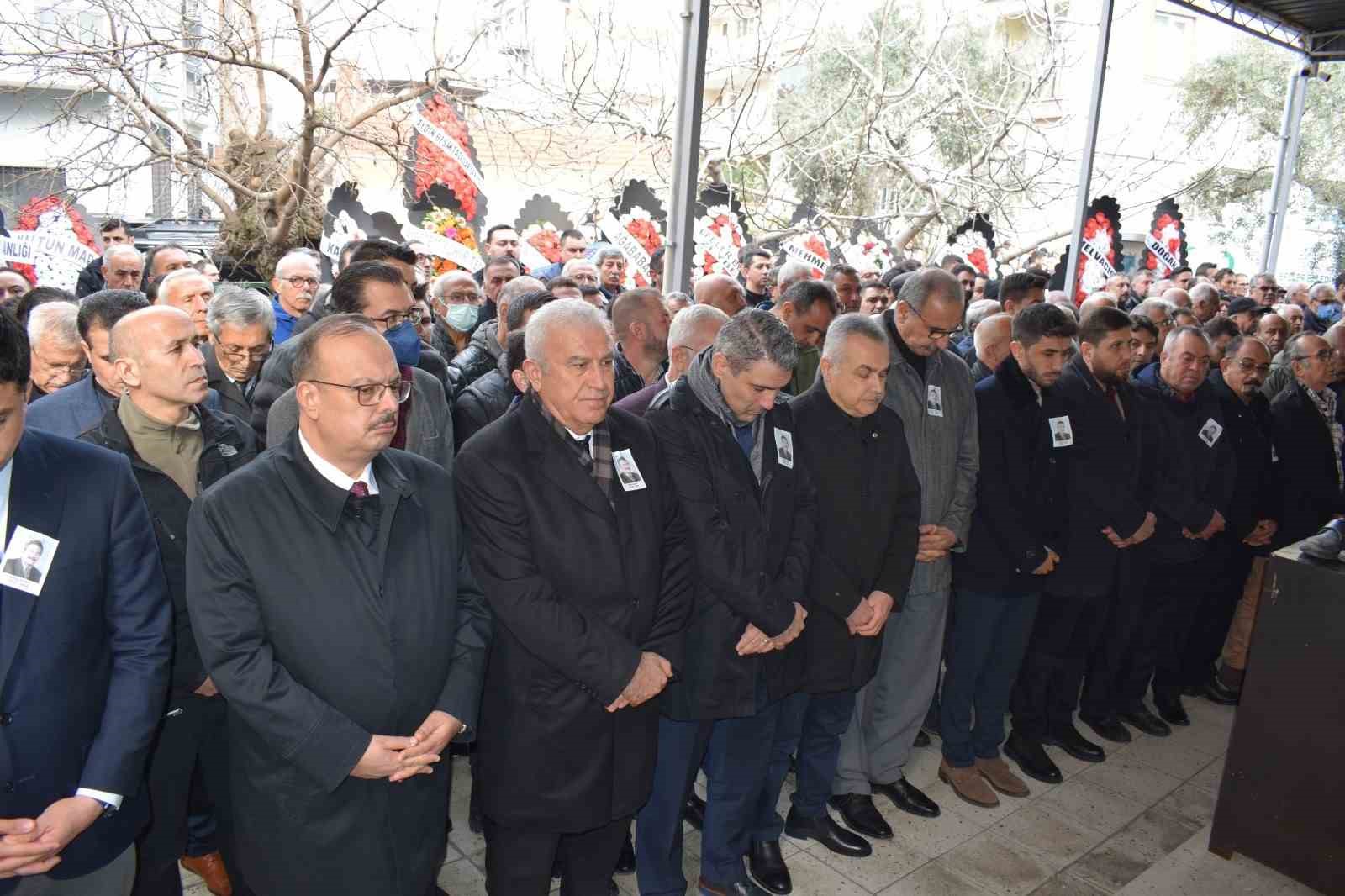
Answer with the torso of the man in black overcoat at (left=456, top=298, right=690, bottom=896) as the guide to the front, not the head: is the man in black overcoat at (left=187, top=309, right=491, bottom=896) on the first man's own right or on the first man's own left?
on the first man's own right

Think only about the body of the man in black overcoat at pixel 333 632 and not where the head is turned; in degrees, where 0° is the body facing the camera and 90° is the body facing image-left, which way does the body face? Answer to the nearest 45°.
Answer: approximately 315°

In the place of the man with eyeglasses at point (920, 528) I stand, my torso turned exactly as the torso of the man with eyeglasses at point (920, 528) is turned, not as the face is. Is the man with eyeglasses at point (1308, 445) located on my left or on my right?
on my left

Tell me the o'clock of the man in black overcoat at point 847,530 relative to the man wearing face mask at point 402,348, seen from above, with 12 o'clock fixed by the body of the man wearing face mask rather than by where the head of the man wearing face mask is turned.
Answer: The man in black overcoat is roughly at 11 o'clock from the man wearing face mask.

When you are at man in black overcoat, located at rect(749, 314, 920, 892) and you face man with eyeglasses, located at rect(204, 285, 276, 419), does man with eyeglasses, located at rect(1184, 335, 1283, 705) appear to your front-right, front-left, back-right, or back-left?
back-right

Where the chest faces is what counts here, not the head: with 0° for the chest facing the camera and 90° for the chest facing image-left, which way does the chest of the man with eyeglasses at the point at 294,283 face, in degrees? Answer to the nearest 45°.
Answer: approximately 315°

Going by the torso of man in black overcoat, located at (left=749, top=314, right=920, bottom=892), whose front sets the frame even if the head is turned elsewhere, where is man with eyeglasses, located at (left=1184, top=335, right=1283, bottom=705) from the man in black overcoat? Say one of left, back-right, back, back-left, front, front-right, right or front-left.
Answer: left

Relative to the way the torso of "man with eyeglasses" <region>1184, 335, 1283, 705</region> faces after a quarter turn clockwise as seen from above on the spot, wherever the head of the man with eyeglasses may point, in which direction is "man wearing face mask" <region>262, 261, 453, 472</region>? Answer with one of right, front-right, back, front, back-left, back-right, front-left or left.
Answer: front
